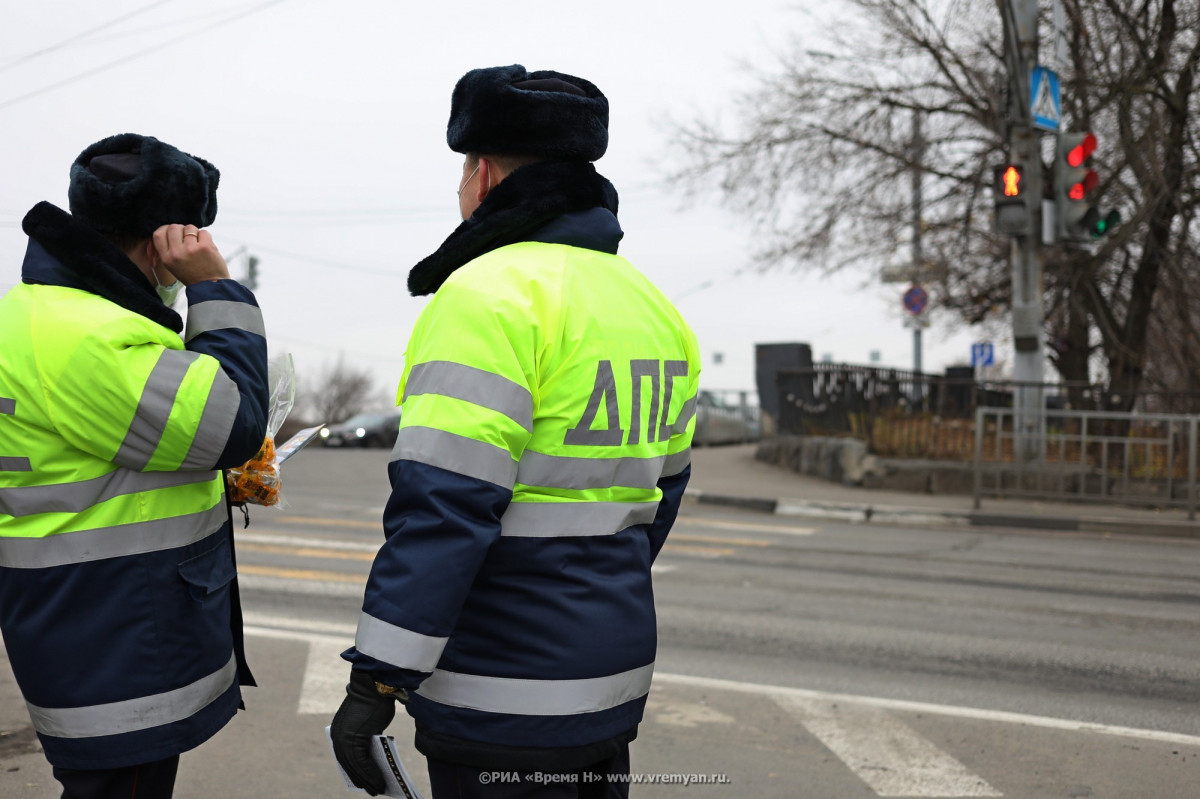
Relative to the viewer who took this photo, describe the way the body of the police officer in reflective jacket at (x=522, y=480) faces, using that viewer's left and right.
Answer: facing away from the viewer and to the left of the viewer

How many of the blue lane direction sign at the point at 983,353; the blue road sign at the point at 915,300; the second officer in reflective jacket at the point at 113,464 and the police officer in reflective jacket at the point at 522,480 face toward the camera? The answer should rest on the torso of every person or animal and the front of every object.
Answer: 2

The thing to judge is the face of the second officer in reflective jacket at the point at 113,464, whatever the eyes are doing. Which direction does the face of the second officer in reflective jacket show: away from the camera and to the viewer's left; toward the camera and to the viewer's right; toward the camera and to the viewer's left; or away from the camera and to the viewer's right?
away from the camera and to the viewer's right

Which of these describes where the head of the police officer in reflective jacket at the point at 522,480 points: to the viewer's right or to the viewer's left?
to the viewer's left

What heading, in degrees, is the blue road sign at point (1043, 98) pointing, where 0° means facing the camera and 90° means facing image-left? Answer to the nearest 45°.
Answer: approximately 315°

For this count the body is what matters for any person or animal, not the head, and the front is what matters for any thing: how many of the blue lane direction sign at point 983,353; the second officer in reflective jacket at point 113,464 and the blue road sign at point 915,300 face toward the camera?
2
